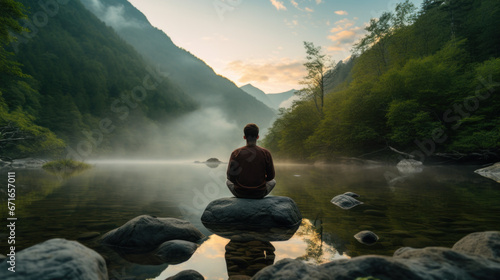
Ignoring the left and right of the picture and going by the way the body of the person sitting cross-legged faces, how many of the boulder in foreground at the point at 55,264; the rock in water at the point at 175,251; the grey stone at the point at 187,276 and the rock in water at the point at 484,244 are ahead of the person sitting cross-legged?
0

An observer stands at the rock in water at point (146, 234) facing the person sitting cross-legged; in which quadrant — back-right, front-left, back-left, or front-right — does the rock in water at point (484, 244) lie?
front-right

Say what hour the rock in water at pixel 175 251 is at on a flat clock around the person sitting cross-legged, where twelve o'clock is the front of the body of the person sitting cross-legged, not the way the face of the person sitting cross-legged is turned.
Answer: The rock in water is roughly at 7 o'clock from the person sitting cross-legged.

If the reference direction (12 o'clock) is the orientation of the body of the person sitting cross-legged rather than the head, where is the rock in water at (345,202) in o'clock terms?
The rock in water is roughly at 2 o'clock from the person sitting cross-legged.

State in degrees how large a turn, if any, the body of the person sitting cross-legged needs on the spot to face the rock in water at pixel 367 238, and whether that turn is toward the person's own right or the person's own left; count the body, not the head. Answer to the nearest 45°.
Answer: approximately 135° to the person's own right

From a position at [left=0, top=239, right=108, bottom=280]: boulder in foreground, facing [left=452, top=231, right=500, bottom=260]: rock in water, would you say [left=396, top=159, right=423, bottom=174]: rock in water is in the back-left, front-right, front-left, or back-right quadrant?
front-left

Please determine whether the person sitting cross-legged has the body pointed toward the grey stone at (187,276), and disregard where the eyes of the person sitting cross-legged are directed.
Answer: no

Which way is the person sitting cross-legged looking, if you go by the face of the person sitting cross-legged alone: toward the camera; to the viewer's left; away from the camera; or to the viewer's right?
away from the camera

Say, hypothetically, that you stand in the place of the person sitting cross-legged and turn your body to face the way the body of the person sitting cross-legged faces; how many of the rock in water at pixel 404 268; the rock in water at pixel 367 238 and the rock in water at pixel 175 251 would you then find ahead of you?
0

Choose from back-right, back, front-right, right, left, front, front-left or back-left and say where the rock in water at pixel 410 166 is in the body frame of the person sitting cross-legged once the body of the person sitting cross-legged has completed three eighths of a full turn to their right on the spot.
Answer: left

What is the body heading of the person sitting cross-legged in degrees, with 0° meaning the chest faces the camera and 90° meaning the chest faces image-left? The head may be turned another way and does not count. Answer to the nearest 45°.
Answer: approximately 180°

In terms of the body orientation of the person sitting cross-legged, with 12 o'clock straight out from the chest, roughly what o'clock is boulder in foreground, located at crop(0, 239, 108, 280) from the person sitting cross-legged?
The boulder in foreground is roughly at 7 o'clock from the person sitting cross-legged.

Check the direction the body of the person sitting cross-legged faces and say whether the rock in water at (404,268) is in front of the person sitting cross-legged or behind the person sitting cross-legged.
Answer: behind

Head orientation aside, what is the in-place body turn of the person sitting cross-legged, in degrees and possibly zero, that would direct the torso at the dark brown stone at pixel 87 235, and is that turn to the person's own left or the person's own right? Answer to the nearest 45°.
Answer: approximately 135° to the person's own left

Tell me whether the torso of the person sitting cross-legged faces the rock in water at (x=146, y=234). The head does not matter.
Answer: no
